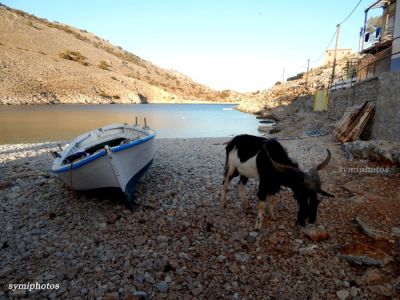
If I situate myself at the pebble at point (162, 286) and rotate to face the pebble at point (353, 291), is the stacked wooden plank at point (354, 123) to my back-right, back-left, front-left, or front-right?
front-left

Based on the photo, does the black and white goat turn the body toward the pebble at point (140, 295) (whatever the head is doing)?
no

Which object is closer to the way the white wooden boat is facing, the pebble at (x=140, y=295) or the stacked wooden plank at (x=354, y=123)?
the pebble

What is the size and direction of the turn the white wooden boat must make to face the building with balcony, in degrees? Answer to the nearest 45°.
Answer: approximately 135° to its left

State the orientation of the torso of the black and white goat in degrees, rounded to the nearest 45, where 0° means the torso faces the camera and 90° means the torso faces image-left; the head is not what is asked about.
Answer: approximately 315°

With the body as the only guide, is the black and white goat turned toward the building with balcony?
no

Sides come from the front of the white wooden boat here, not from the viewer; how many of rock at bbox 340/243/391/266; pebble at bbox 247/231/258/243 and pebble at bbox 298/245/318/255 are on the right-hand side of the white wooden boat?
0

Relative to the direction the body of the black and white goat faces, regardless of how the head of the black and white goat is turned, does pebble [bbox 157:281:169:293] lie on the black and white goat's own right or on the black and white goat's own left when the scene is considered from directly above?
on the black and white goat's own right

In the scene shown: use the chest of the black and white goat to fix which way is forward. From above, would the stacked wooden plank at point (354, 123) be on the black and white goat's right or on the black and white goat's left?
on the black and white goat's left

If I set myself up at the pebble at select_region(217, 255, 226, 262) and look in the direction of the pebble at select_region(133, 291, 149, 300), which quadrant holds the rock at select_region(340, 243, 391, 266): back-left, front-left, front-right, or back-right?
back-left

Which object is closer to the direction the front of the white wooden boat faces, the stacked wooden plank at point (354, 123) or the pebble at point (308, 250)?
the pebble

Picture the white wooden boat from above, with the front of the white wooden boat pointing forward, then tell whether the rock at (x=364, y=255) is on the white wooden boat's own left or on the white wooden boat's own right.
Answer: on the white wooden boat's own left

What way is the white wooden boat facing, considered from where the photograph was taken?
facing the viewer

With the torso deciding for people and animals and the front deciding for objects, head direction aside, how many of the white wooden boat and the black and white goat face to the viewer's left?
0
